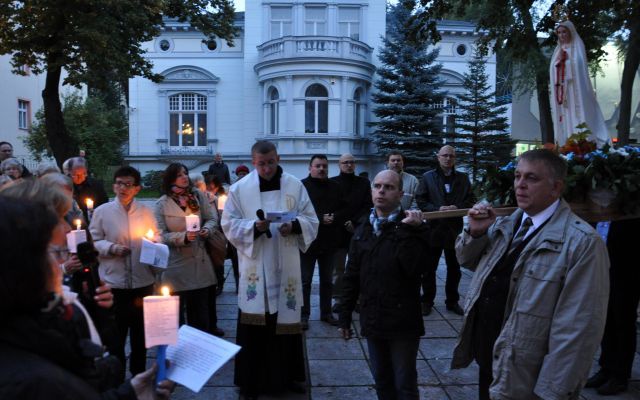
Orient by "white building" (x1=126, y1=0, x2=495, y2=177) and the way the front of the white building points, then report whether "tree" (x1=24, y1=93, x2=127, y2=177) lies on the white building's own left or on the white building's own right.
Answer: on the white building's own right

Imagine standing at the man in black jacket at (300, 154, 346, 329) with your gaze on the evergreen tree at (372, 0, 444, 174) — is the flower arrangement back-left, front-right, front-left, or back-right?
back-right

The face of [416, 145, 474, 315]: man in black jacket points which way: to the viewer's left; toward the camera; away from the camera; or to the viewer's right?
toward the camera

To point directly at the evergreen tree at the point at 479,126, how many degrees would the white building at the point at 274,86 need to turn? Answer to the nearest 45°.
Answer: approximately 90° to its left

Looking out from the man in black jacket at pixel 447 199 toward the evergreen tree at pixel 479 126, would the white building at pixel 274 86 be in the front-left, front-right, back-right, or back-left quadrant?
front-left

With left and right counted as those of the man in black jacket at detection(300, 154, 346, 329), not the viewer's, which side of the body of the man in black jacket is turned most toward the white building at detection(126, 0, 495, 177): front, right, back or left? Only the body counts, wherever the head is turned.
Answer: back

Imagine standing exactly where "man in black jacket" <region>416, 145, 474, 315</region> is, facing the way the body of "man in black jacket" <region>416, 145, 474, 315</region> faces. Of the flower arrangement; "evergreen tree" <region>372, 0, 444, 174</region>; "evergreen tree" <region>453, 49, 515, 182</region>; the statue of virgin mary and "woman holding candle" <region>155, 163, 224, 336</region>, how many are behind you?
2

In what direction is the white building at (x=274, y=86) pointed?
toward the camera

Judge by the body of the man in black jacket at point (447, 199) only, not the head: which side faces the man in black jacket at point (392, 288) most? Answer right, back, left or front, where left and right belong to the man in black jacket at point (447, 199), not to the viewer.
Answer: front

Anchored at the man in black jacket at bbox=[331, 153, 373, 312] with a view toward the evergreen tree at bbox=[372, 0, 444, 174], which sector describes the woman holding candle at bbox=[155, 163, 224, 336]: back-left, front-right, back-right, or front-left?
back-left

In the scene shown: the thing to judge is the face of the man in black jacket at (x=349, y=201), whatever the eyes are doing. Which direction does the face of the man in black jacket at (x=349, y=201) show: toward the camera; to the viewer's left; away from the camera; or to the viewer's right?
toward the camera

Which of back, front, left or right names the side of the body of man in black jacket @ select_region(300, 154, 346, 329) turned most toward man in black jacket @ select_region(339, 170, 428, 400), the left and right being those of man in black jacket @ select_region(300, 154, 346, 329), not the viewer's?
front

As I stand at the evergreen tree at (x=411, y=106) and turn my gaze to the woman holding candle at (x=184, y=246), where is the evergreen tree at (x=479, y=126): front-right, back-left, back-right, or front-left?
back-left

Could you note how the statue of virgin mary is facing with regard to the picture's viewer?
facing the viewer and to the left of the viewer

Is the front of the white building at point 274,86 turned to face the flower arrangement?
yes
